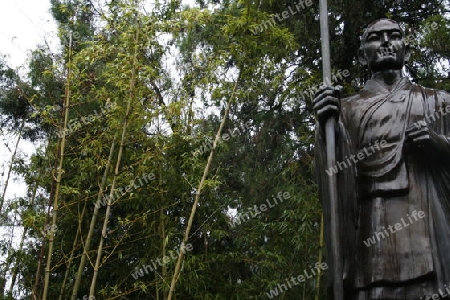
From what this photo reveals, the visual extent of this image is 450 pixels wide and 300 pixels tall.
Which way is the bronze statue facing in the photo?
toward the camera

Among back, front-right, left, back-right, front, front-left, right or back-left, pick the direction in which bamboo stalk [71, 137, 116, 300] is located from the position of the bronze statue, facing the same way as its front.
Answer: back-right
